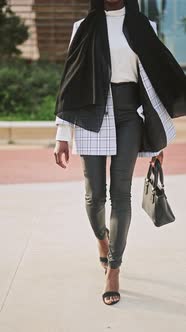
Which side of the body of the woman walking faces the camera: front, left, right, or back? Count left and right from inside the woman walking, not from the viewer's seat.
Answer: front

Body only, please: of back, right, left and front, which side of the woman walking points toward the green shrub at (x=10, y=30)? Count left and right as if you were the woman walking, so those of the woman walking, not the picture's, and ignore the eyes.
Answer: back
